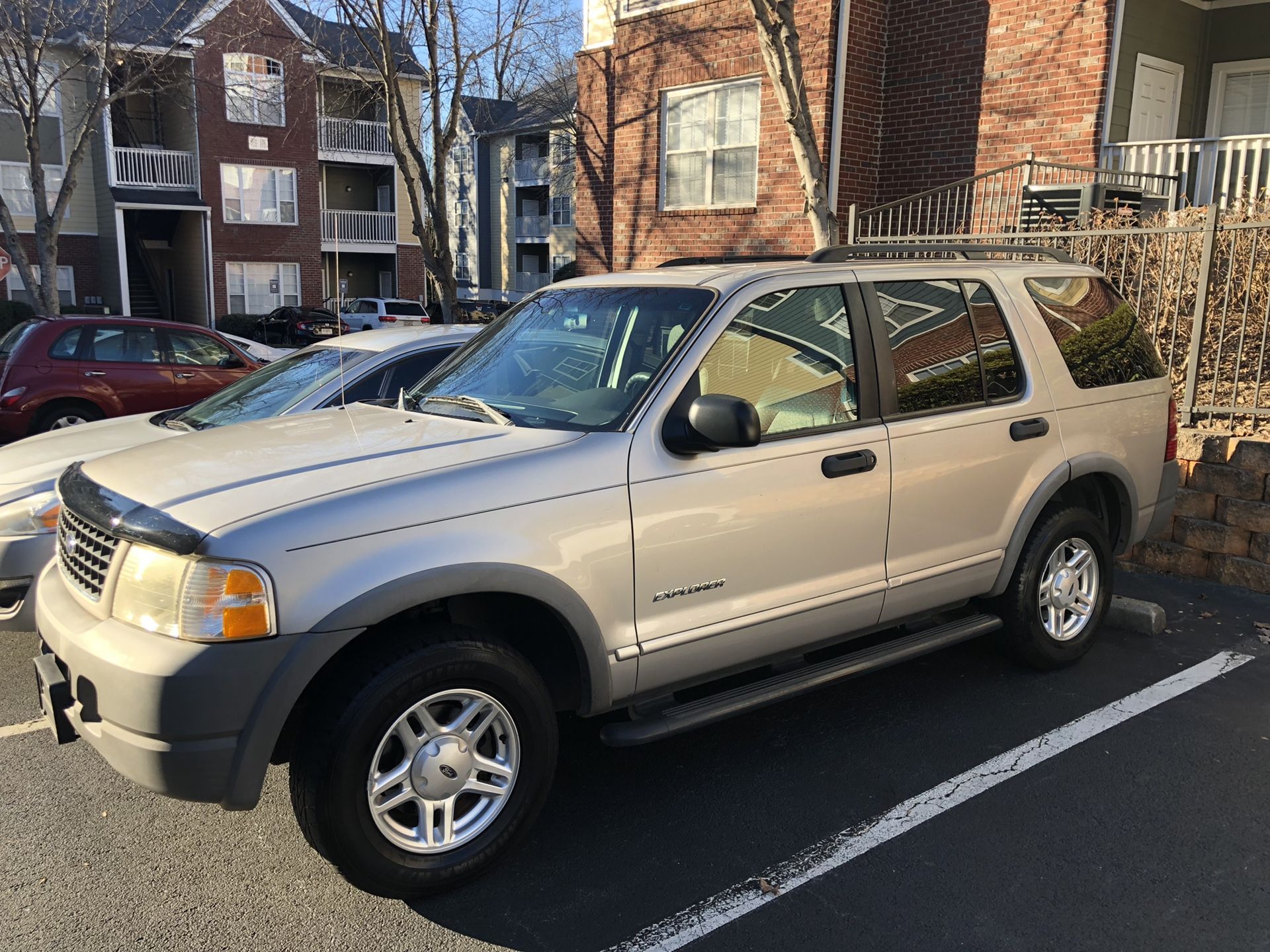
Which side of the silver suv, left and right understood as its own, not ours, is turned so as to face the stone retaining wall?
back

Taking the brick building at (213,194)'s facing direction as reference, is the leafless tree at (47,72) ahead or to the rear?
ahead

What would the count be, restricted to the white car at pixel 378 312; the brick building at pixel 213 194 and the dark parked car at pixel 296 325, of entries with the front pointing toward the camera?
1

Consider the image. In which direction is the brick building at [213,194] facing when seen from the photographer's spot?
facing the viewer

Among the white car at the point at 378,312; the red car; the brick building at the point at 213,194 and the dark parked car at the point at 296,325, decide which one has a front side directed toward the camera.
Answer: the brick building

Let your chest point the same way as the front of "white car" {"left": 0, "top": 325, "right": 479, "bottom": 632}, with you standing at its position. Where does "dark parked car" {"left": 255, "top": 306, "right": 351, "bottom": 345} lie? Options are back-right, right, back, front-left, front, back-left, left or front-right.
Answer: back-right

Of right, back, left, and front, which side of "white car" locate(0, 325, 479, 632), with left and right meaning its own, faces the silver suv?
left

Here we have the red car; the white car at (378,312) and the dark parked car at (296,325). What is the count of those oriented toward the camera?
0

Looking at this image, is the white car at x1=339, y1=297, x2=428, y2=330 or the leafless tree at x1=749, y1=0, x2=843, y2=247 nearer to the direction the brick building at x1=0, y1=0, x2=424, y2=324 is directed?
the leafless tree

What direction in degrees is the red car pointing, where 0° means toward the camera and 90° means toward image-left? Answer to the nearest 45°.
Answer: approximately 225°

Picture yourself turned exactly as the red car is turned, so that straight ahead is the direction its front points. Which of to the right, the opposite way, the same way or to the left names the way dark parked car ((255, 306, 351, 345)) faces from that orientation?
to the left

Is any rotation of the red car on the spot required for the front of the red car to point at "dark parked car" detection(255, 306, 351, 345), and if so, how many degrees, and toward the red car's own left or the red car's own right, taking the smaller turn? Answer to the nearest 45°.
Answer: approximately 45° to the red car's own left

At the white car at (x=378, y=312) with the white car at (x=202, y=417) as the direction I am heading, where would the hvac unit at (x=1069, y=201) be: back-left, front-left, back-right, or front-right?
front-left

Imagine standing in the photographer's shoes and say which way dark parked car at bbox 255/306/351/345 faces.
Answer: facing away from the viewer and to the left of the viewer

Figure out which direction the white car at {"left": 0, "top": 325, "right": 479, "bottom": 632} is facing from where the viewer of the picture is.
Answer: facing the viewer and to the left of the viewer

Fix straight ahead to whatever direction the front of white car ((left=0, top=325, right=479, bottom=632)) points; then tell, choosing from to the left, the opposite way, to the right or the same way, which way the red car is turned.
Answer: the opposite way

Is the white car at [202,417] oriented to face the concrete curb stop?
no

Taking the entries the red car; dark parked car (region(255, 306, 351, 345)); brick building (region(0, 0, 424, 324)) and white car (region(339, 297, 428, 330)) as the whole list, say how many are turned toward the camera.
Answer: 1

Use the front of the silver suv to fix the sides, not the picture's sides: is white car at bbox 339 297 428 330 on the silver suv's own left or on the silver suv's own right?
on the silver suv's own right

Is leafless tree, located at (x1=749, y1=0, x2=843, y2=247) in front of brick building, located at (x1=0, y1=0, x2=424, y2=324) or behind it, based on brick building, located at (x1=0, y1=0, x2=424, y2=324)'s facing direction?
in front
